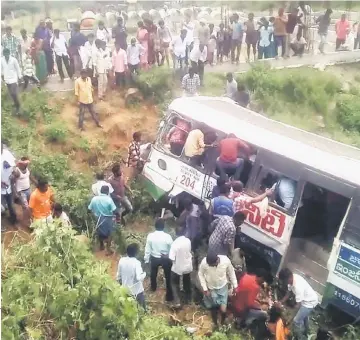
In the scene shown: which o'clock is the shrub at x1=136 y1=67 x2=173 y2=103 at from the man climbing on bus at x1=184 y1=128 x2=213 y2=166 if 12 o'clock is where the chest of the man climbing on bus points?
The shrub is roughly at 10 o'clock from the man climbing on bus.

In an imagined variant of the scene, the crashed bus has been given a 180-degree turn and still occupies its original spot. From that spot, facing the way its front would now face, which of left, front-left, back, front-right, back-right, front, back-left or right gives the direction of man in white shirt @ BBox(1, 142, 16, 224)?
back-right

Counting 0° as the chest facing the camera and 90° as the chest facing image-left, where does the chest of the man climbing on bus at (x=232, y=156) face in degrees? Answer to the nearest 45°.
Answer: approximately 180°

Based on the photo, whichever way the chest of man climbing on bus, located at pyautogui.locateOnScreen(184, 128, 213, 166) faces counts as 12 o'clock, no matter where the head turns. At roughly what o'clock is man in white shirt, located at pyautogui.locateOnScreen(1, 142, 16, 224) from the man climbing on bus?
The man in white shirt is roughly at 7 o'clock from the man climbing on bus.

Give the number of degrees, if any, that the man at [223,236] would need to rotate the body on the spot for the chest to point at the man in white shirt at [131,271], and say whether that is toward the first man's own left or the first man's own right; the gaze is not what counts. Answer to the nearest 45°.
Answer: approximately 180°

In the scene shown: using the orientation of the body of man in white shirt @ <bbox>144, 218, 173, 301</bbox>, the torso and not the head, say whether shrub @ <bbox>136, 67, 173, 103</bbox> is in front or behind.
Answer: in front

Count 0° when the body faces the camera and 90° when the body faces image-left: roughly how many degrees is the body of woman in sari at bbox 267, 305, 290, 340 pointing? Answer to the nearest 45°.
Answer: approximately 180°

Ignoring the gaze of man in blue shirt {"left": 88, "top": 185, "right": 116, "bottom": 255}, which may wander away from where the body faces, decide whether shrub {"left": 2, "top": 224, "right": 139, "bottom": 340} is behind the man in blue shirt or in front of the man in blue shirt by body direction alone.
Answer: behind

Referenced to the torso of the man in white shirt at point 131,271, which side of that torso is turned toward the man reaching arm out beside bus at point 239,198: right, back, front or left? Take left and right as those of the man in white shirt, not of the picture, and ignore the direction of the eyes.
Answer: front
